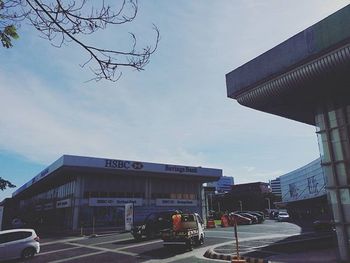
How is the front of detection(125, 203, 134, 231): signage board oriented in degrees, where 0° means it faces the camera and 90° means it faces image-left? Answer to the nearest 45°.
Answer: approximately 0°

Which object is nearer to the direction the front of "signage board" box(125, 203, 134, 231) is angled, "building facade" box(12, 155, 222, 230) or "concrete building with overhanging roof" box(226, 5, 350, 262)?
the concrete building with overhanging roof

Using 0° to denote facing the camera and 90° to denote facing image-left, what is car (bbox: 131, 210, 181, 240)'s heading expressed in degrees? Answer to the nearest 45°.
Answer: approximately 45°

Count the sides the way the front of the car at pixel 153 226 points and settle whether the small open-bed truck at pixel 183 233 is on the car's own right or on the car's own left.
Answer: on the car's own left

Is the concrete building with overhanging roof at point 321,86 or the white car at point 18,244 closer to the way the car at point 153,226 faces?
the white car

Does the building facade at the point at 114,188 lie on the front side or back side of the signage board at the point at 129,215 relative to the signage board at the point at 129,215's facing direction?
on the back side

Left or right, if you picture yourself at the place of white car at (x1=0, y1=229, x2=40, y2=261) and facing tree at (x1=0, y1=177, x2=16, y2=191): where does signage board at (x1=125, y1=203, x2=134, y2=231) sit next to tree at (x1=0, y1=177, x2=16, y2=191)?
right

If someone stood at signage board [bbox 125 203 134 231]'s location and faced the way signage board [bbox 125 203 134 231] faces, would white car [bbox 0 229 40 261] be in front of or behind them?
in front

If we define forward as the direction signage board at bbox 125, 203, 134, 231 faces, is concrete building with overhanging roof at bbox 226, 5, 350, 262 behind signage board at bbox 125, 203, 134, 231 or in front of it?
in front
